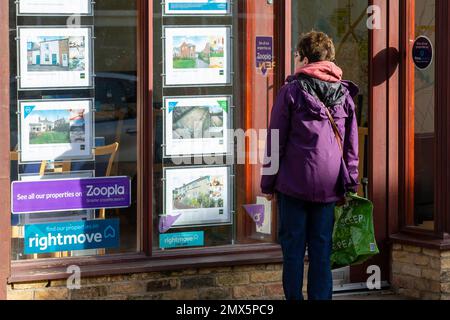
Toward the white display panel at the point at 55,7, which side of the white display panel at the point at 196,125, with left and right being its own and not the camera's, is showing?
right

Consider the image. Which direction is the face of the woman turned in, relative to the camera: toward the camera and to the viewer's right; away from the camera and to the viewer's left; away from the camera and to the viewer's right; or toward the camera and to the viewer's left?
away from the camera and to the viewer's left

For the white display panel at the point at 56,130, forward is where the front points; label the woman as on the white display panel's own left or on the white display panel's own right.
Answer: on the white display panel's own left

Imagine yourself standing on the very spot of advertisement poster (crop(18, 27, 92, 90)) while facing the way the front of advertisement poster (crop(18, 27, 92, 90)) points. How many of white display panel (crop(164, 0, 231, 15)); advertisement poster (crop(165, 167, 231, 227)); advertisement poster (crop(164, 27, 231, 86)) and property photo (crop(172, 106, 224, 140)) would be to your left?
4

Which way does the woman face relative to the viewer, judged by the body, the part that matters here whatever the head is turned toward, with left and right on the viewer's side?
facing away from the viewer and to the left of the viewer

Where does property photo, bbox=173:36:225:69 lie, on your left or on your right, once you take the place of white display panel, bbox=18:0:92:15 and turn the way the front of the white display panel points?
on your left
